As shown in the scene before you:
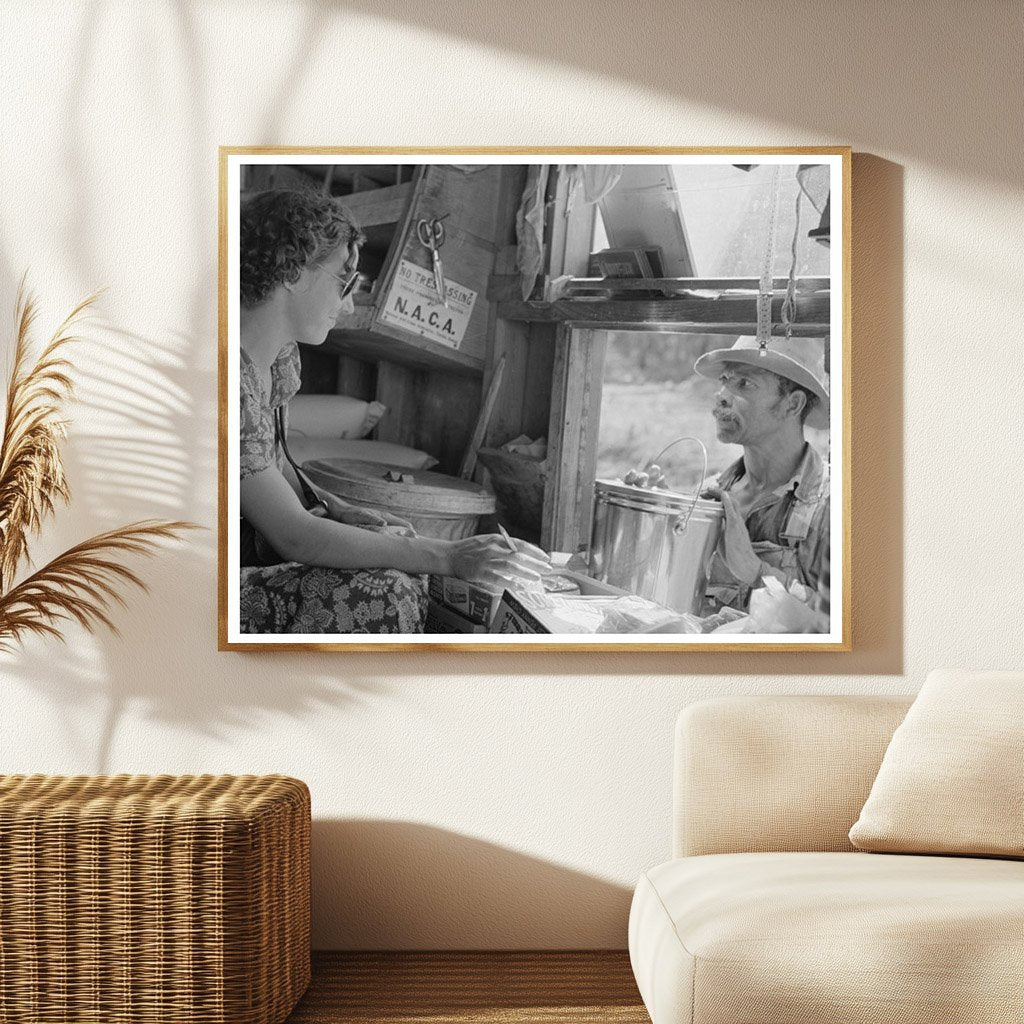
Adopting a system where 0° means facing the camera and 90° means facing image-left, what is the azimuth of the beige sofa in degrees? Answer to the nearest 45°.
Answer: approximately 0°

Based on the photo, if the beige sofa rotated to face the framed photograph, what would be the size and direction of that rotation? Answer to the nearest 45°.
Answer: approximately 135° to its right

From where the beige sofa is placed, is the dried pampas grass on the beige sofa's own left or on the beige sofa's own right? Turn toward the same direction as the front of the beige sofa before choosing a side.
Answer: on the beige sofa's own right

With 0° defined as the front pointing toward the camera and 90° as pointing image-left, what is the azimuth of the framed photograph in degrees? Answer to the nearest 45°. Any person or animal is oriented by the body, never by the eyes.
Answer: approximately 0°

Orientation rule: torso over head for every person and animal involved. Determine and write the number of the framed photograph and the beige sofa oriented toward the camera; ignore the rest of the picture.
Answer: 2

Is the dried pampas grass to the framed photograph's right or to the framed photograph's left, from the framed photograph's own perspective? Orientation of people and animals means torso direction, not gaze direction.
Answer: on its right
